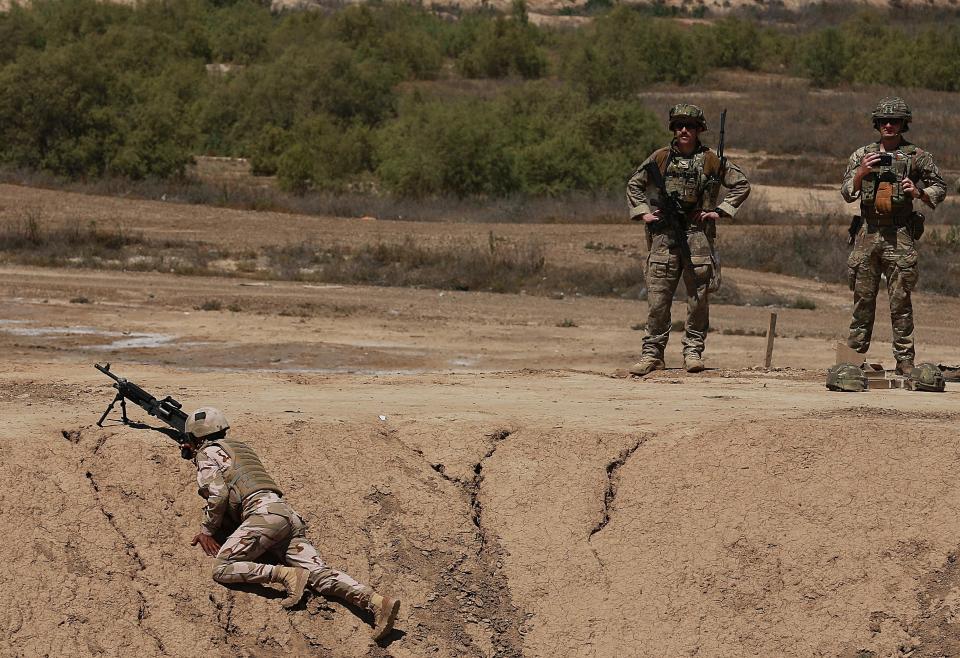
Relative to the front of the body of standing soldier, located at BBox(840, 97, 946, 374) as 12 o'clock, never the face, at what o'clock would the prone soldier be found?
The prone soldier is roughly at 1 o'clock from the standing soldier.

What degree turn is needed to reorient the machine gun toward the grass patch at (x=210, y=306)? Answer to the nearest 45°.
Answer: approximately 45° to its right

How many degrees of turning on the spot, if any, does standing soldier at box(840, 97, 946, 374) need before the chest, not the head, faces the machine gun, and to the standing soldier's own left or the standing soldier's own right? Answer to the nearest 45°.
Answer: approximately 45° to the standing soldier's own right

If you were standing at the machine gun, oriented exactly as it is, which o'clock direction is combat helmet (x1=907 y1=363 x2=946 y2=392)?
The combat helmet is roughly at 4 o'clock from the machine gun.

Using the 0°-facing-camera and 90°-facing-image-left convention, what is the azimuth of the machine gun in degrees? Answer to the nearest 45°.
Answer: approximately 135°
